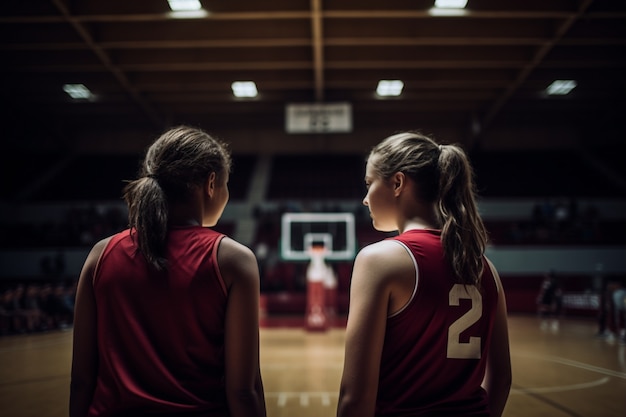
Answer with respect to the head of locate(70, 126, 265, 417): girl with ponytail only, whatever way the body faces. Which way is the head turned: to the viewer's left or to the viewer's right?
to the viewer's right

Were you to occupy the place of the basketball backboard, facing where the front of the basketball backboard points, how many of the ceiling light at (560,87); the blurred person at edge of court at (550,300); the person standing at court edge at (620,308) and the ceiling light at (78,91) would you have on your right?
1

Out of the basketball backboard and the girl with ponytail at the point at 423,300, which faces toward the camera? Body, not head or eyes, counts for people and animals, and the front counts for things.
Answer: the basketball backboard

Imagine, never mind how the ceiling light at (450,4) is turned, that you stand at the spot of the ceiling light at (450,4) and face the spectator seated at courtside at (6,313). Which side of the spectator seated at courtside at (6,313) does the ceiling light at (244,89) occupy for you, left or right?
right

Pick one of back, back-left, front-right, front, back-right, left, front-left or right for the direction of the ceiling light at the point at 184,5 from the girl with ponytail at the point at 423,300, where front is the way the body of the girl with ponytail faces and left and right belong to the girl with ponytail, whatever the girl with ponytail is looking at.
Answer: front

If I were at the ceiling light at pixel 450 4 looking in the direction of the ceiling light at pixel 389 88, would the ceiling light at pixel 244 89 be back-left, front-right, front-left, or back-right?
front-left

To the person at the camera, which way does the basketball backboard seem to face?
facing the viewer

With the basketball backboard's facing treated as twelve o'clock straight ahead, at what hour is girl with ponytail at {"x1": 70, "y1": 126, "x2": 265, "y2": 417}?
The girl with ponytail is roughly at 12 o'clock from the basketball backboard.

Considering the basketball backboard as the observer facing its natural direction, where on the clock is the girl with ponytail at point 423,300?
The girl with ponytail is roughly at 12 o'clock from the basketball backboard.

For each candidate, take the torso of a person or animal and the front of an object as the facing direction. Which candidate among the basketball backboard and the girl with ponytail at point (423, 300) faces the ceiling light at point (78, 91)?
the girl with ponytail

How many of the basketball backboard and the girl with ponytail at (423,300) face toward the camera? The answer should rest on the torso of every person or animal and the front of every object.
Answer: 1

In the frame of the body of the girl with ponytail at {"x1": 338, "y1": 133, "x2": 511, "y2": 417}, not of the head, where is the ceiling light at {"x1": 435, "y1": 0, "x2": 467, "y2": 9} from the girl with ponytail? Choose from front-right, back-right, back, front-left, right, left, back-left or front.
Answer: front-right

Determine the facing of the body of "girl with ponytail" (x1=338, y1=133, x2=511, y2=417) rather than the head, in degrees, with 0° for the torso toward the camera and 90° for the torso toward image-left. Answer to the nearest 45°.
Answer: approximately 135°
